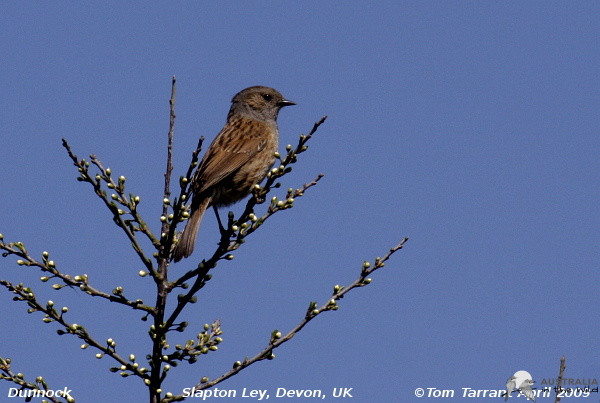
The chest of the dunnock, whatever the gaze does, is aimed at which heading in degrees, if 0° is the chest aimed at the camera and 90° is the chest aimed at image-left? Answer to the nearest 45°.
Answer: approximately 270°
